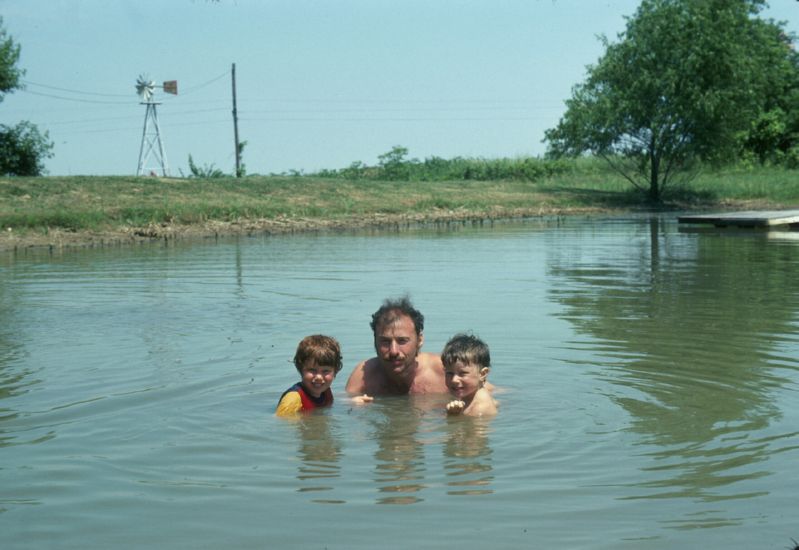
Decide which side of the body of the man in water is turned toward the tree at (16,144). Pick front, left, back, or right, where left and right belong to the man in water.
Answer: back

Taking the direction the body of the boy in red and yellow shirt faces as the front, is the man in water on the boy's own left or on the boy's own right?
on the boy's own left

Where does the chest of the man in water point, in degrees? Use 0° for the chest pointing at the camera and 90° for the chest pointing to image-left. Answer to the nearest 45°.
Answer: approximately 0°

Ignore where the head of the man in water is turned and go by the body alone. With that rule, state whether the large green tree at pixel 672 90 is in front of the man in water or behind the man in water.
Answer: behind

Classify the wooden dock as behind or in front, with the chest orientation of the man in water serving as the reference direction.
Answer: behind

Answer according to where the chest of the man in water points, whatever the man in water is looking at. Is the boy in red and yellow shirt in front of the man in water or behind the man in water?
in front

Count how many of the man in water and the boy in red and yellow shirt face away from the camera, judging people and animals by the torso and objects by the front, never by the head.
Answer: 0
